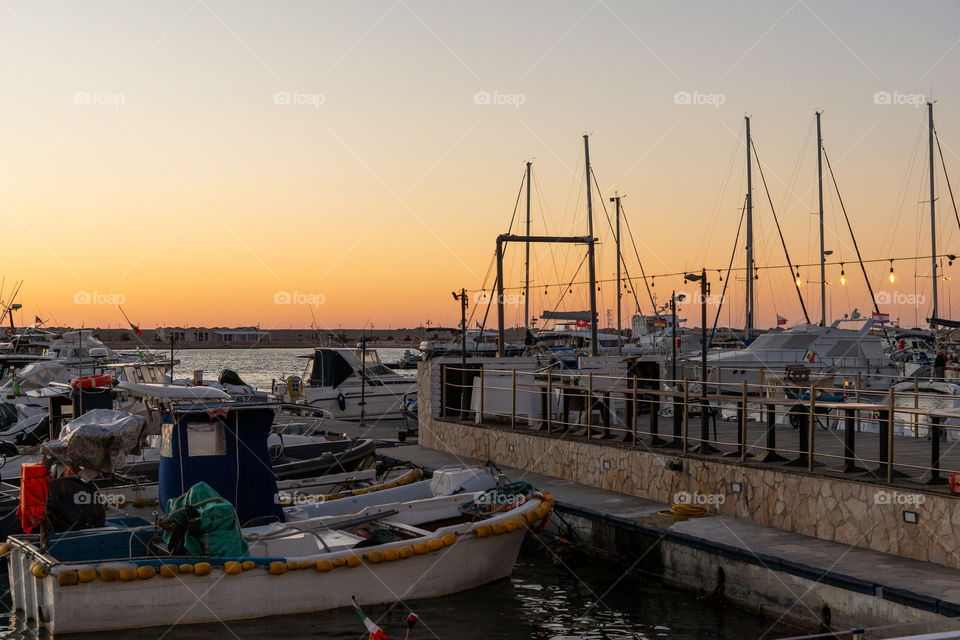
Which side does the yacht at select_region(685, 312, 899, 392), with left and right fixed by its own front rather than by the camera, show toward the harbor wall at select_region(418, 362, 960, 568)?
left

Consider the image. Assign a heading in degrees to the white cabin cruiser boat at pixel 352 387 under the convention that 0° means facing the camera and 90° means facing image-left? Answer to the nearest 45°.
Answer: approximately 270°

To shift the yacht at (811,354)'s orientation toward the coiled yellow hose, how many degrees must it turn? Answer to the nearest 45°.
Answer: approximately 90° to its left

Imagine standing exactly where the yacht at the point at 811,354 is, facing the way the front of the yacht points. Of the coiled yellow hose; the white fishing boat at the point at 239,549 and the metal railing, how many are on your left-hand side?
3

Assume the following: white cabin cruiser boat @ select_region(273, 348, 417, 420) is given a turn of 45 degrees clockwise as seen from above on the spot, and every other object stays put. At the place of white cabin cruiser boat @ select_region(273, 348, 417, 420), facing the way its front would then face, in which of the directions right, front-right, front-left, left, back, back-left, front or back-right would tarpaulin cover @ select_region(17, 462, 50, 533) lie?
front-right

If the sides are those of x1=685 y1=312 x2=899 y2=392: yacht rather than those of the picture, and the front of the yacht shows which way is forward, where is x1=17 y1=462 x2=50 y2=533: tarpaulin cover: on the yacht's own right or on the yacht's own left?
on the yacht's own left

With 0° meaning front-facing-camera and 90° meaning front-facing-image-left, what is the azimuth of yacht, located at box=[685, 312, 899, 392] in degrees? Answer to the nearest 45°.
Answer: approximately 90°

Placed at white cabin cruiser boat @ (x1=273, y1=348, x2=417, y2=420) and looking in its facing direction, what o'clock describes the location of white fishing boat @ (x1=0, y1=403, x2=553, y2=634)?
white fishing boat @ (x1=0, y1=403, x2=553, y2=634) is roughly at 3 o'clock from white cabin cruiser boat @ (x1=273, y1=348, x2=417, y2=420).

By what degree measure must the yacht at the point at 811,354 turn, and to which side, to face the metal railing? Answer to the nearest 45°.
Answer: approximately 90° to its left

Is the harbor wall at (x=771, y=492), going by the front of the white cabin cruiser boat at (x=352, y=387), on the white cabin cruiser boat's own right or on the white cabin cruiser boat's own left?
on the white cabin cruiser boat's own right
